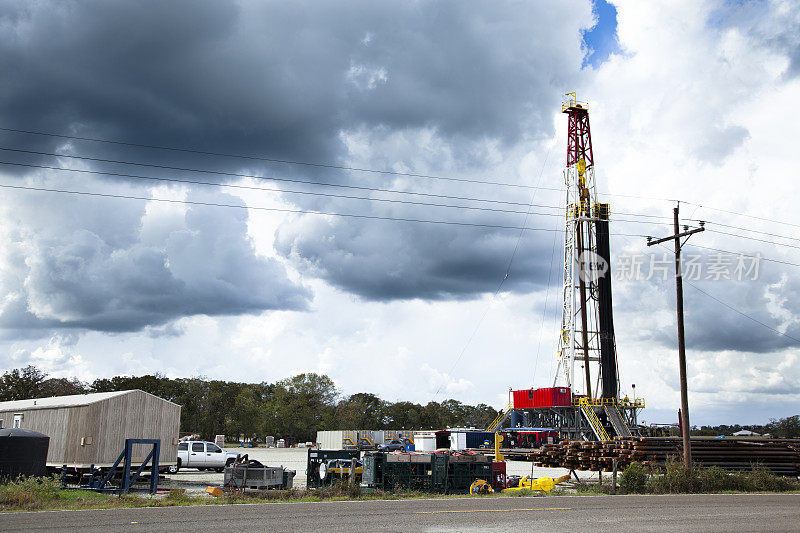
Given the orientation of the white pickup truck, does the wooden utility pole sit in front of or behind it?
in front

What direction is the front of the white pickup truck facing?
to the viewer's right

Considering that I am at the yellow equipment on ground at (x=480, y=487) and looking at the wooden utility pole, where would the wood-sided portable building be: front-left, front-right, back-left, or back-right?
back-left

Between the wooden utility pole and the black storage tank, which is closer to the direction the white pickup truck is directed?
the wooden utility pole

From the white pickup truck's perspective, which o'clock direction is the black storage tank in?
The black storage tank is roughly at 4 o'clock from the white pickup truck.

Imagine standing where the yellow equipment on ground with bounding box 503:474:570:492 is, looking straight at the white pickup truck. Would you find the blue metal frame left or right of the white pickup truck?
left

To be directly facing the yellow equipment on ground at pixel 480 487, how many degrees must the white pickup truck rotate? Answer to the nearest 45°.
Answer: approximately 45° to its right

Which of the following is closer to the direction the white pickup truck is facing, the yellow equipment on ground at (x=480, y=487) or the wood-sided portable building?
the yellow equipment on ground

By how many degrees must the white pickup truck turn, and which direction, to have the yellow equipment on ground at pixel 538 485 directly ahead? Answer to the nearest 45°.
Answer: approximately 45° to its right

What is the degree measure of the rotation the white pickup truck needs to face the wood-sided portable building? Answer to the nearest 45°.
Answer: approximately 135° to its right

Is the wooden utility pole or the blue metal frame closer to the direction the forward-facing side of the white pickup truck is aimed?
the wooden utility pole

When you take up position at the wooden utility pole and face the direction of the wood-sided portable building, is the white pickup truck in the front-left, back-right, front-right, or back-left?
front-right
